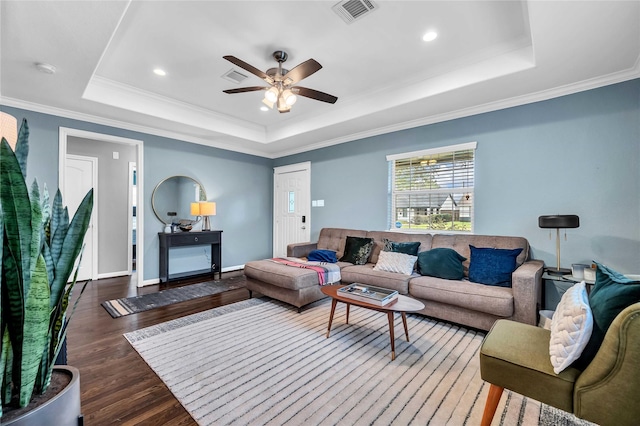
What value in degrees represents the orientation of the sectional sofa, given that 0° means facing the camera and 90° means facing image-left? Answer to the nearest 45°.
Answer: approximately 45°

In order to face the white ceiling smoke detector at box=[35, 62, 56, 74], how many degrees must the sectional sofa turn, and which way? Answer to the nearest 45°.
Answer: approximately 45° to its right

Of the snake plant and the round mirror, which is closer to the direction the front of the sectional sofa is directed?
the snake plant

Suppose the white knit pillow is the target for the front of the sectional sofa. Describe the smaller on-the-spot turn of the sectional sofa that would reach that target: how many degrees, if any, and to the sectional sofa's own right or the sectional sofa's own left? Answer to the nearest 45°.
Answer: approximately 45° to the sectional sofa's own left

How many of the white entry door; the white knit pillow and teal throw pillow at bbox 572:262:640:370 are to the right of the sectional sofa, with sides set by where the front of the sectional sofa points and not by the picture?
1

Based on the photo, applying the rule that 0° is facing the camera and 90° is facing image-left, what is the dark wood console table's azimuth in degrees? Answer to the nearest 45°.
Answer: approximately 315°

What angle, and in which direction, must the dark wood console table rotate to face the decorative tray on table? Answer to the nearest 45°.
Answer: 0° — it already faces it
